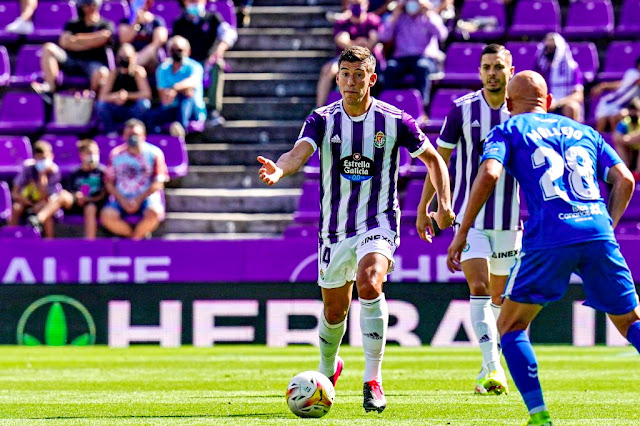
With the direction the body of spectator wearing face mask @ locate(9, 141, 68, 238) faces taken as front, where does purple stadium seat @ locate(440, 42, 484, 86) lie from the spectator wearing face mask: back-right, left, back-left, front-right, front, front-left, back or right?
left

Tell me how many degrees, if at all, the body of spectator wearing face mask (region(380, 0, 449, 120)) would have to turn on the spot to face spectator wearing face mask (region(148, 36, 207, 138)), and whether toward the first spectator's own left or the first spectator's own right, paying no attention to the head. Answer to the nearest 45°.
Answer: approximately 90° to the first spectator's own right

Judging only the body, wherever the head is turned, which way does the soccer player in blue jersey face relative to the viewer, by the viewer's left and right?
facing away from the viewer

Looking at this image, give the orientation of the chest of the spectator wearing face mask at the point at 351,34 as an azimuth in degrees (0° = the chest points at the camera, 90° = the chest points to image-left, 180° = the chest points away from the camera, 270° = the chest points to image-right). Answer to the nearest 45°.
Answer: approximately 0°

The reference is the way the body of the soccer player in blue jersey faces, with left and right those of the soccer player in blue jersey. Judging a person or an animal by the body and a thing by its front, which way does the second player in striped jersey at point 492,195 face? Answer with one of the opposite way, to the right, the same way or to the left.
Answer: the opposite way

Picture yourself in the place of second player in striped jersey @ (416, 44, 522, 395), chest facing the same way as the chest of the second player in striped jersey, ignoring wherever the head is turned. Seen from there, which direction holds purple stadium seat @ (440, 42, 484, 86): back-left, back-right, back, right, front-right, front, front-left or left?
back

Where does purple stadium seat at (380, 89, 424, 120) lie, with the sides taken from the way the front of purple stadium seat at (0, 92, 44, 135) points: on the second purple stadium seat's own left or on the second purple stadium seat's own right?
on the second purple stadium seat's own left

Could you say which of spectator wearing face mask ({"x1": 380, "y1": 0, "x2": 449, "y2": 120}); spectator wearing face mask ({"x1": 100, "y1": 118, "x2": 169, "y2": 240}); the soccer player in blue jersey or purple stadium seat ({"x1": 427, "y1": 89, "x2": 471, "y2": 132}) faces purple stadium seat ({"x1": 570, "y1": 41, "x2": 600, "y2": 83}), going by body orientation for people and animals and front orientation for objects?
the soccer player in blue jersey

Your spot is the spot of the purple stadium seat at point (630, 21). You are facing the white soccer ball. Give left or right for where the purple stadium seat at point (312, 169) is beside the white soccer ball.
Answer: right
